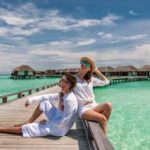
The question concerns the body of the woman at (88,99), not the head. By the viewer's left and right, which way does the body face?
facing the viewer and to the right of the viewer

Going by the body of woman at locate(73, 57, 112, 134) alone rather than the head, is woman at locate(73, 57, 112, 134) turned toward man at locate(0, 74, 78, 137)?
no

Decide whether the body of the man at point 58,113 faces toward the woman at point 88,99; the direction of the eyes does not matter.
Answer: no

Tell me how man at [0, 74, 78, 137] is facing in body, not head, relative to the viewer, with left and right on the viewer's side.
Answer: facing the viewer and to the left of the viewer

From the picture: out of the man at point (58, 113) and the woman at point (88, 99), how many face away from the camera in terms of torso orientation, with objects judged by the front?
0

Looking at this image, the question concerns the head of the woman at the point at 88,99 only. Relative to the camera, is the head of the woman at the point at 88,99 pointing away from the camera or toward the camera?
toward the camera
